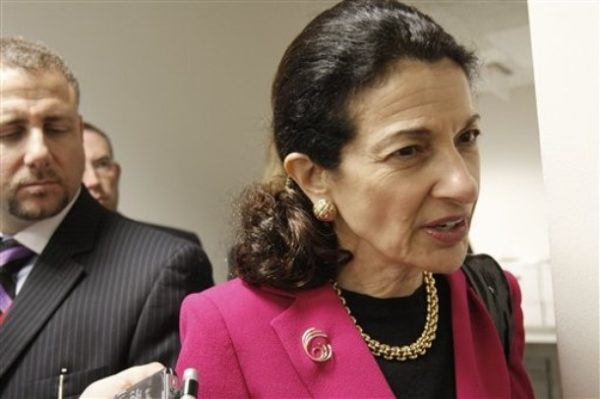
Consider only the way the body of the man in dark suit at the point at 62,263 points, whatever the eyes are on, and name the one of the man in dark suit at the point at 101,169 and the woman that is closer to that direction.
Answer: the woman

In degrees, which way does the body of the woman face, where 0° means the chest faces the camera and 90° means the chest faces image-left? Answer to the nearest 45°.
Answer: approximately 315°

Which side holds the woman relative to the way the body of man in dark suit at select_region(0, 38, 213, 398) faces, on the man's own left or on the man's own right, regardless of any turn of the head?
on the man's own left

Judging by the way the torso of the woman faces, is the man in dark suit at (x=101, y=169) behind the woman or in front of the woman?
behind

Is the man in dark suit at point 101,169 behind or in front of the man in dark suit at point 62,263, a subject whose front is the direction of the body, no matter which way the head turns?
behind
